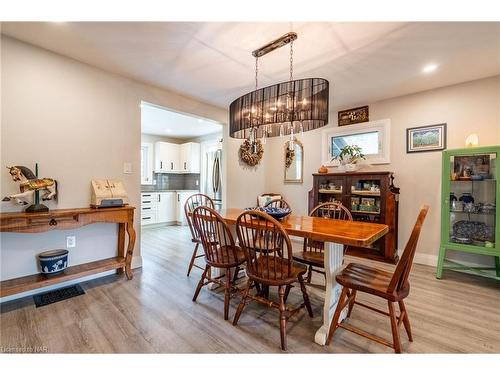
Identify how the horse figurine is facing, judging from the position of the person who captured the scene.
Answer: facing to the left of the viewer

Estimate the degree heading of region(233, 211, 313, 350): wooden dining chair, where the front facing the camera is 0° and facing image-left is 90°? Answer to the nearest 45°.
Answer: approximately 225°

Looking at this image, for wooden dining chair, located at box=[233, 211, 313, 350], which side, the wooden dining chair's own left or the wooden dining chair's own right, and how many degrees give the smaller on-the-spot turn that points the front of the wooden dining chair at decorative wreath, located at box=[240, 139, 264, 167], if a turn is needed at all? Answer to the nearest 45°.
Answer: approximately 45° to the wooden dining chair's own left

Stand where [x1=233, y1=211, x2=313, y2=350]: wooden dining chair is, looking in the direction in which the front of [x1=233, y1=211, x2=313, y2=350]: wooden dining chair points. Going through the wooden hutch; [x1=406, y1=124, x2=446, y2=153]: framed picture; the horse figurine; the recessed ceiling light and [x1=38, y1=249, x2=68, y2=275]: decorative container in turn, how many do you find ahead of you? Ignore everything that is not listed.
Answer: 3

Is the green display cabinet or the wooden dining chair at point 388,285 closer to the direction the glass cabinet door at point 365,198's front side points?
the wooden dining chair

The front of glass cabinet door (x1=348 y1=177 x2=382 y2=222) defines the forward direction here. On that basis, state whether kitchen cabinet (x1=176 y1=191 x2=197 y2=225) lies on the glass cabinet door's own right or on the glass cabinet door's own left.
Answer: on the glass cabinet door's own right

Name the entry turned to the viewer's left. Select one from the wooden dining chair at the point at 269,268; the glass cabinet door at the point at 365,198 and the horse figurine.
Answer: the horse figurine

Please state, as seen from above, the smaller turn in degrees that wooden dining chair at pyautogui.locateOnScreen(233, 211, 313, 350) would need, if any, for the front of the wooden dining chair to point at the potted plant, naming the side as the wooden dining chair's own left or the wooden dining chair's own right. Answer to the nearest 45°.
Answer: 0° — it already faces it

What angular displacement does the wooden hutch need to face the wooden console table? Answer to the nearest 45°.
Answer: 0° — it already faces it

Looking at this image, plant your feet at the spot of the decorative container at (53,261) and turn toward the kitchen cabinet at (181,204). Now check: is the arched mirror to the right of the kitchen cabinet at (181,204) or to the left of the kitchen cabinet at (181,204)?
right

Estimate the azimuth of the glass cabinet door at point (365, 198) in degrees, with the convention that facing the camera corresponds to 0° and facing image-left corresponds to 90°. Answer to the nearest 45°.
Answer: approximately 0°
